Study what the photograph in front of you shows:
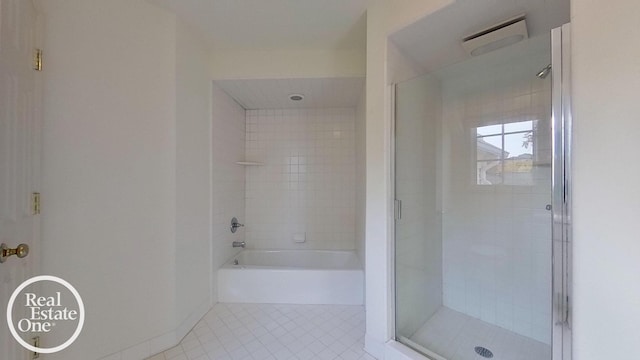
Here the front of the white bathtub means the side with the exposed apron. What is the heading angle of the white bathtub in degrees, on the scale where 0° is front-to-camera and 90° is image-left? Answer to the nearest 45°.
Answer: approximately 0°

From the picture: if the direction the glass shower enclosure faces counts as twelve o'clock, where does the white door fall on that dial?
The white door is roughly at 12 o'clock from the glass shower enclosure.

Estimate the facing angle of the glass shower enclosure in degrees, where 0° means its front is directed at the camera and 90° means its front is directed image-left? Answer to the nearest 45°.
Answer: approximately 45°

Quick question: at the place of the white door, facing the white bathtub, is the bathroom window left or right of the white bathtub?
right

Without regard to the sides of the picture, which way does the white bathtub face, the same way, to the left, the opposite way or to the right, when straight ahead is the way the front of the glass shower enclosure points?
to the left

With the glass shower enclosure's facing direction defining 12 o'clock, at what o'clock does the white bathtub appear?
The white bathtub is roughly at 3 o'clock from the glass shower enclosure.

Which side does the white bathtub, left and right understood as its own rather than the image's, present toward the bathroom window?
left

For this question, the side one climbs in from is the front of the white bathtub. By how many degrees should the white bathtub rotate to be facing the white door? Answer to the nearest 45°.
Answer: approximately 45° to its right
